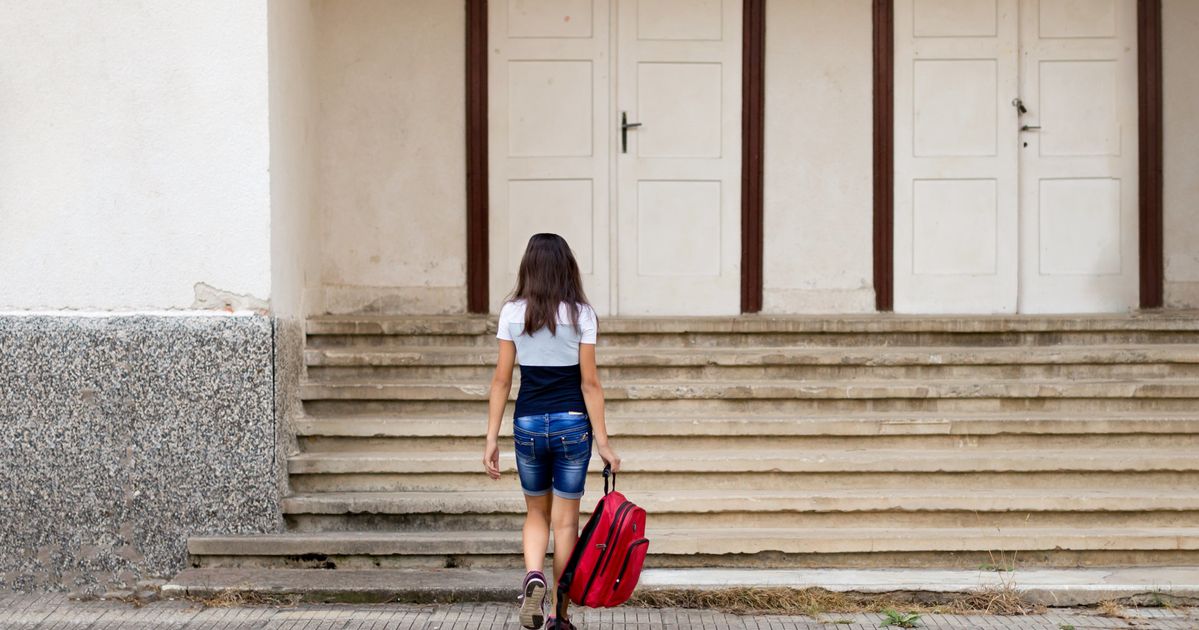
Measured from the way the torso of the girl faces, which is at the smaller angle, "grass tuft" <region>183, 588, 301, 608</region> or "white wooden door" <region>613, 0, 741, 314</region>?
the white wooden door

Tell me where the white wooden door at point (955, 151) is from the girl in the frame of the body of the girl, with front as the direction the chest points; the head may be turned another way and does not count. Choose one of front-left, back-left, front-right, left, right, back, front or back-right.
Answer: front-right

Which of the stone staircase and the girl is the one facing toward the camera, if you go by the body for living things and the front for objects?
the stone staircase

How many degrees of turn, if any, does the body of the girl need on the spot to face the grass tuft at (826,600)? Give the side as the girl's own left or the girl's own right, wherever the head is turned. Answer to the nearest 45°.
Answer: approximately 45° to the girl's own right

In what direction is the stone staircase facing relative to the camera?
toward the camera

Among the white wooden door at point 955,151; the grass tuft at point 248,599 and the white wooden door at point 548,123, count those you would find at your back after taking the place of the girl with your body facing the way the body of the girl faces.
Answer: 0

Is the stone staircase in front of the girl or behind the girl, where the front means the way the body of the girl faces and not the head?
in front

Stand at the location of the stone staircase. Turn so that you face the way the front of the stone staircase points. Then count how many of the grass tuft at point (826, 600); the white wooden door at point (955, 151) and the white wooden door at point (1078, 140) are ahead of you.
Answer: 1

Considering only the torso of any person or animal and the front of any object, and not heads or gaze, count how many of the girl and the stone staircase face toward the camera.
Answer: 1

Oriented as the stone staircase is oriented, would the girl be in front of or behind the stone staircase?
in front

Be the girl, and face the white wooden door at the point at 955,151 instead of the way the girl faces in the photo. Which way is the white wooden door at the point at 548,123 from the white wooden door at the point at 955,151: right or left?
left

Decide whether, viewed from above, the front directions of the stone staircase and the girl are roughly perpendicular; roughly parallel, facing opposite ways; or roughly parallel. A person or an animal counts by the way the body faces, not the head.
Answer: roughly parallel, facing opposite ways

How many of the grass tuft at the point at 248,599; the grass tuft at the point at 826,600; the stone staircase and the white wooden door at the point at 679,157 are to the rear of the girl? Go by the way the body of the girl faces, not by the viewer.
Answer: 0

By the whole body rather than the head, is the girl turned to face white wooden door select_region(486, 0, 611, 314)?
yes

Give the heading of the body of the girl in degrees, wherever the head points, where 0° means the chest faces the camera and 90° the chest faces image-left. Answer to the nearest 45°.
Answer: approximately 180°

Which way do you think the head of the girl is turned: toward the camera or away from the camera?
away from the camera

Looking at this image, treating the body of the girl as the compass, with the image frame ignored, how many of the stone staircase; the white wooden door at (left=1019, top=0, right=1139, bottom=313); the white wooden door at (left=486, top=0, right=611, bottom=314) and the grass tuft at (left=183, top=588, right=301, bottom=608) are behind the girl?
0
